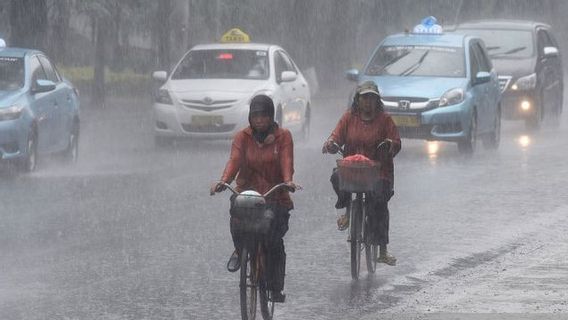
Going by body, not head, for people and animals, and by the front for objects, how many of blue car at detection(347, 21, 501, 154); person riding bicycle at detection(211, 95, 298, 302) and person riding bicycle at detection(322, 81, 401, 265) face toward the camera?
3

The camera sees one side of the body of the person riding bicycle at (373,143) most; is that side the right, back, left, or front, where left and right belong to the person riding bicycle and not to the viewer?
front

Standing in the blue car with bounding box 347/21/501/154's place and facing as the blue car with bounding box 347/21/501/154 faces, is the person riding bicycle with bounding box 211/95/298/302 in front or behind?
in front

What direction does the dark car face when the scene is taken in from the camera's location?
facing the viewer

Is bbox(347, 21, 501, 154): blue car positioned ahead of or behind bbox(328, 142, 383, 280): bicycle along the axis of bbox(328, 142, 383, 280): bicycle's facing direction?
behind

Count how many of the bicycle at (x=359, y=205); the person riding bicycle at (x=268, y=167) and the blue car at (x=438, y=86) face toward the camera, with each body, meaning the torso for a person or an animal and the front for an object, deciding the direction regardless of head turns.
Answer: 3

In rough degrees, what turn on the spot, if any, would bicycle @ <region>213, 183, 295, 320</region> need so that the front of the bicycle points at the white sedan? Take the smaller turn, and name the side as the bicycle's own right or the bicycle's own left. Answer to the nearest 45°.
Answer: approximately 180°

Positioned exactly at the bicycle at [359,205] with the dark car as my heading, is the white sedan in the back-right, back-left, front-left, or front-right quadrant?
front-left

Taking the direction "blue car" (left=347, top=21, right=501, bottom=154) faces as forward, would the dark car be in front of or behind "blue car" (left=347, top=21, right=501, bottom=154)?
behind

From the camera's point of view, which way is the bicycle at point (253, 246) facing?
toward the camera
